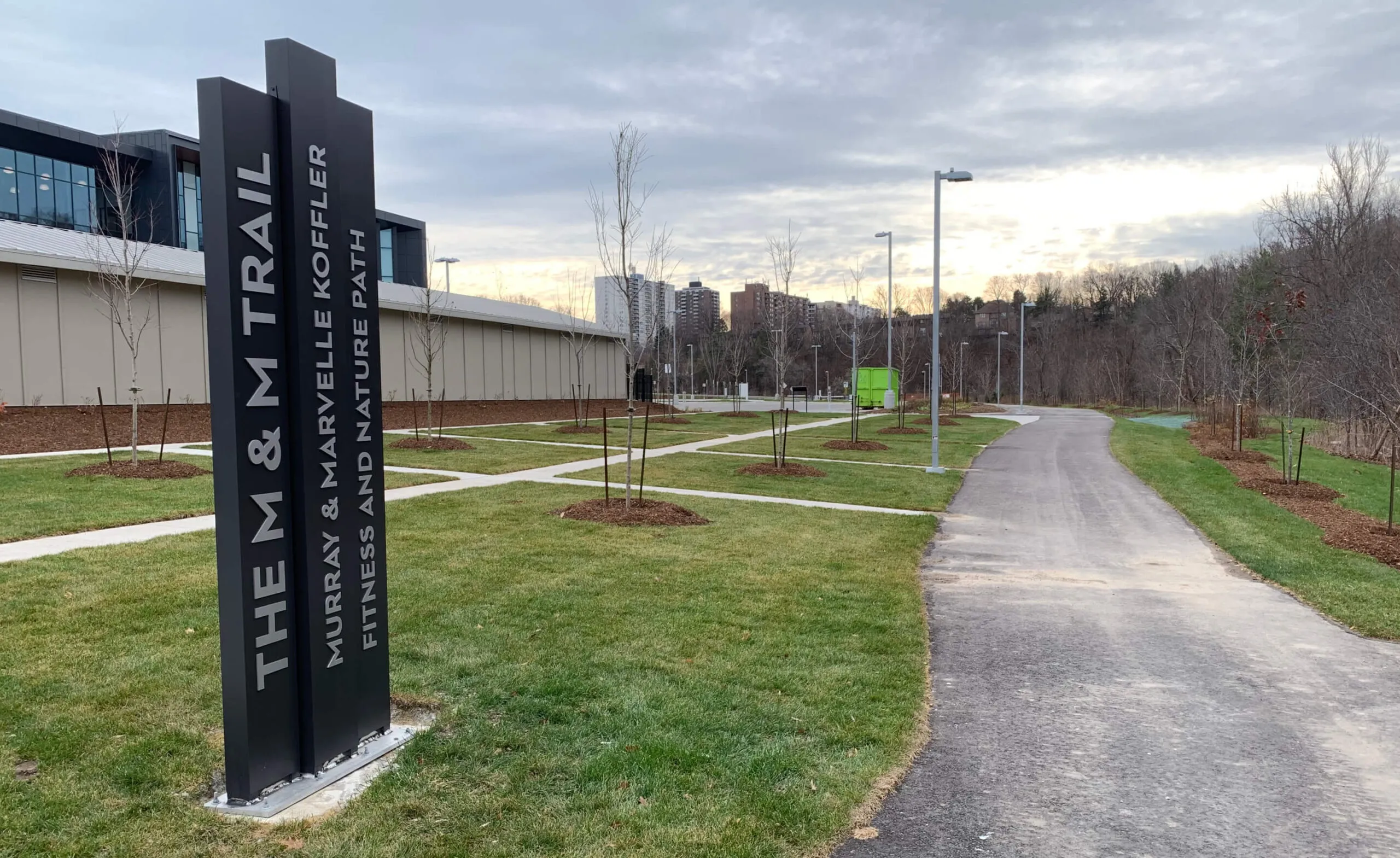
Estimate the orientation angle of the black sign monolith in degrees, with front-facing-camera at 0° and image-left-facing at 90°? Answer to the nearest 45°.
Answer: approximately 315°

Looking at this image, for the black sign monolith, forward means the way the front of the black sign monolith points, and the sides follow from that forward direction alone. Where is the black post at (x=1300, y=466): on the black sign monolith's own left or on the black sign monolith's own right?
on the black sign monolith's own left

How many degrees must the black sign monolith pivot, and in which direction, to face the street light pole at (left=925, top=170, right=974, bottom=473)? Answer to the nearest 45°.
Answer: approximately 90° to its left

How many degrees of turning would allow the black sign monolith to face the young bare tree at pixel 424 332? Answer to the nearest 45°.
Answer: approximately 135° to its left

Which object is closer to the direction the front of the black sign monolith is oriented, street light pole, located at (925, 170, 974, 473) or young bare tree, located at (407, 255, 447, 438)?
the street light pole

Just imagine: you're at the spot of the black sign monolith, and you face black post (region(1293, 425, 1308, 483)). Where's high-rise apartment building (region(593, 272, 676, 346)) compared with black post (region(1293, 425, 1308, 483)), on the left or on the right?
left

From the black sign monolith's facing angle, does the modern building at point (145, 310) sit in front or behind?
behind
